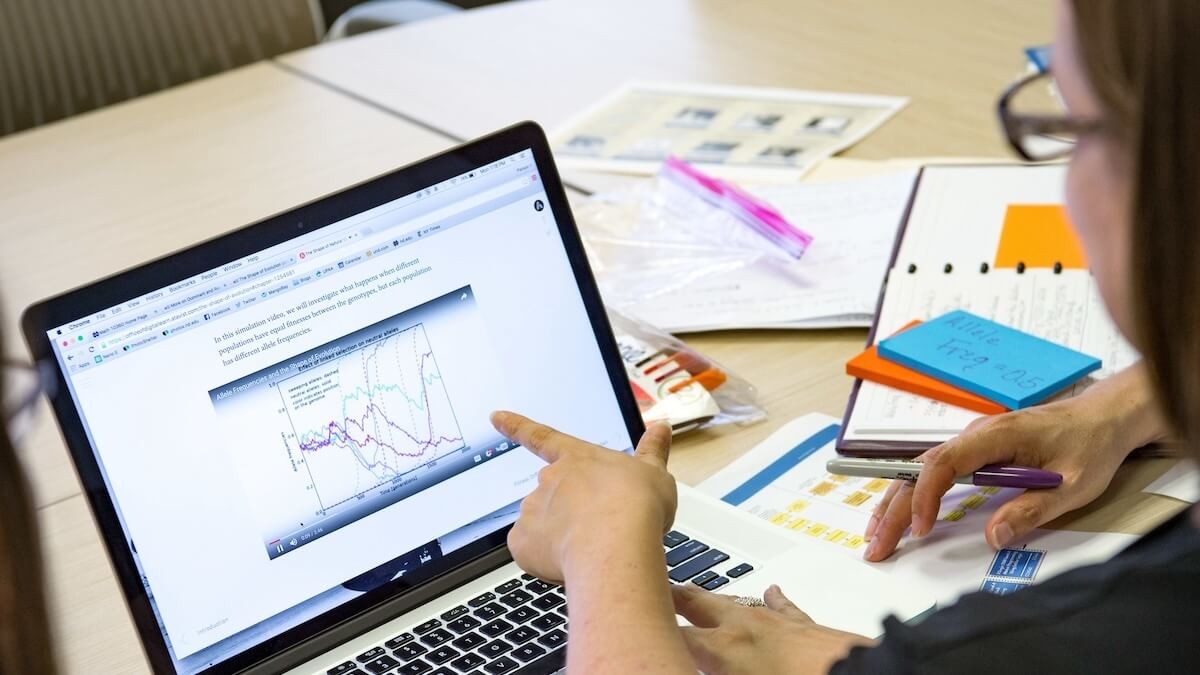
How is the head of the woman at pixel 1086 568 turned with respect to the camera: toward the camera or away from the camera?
away from the camera

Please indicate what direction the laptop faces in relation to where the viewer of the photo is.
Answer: facing the viewer and to the right of the viewer

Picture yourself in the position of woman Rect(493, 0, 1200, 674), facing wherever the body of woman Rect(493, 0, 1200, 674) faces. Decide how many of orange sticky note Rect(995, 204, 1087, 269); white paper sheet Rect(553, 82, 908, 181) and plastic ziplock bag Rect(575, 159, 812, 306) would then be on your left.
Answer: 0

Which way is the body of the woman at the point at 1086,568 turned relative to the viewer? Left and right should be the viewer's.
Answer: facing away from the viewer and to the left of the viewer

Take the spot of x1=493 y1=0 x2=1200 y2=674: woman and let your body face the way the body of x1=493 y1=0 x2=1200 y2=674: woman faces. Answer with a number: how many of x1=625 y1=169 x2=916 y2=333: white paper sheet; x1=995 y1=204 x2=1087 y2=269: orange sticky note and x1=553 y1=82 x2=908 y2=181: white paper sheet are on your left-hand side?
0

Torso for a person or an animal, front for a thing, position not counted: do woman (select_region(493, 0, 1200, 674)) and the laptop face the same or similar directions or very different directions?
very different directions

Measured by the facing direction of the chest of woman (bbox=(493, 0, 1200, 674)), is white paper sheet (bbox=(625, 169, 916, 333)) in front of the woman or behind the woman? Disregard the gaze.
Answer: in front

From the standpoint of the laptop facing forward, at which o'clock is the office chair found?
The office chair is roughly at 7 o'clock from the laptop.

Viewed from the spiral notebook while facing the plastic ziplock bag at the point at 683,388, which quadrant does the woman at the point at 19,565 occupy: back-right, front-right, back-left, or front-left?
front-left

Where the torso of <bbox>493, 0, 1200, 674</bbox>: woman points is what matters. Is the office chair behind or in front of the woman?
in front
